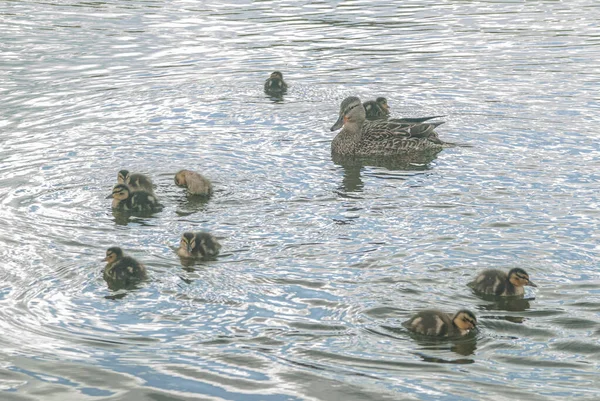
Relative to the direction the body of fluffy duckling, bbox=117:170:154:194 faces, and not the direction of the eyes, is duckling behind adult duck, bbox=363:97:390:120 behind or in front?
behind

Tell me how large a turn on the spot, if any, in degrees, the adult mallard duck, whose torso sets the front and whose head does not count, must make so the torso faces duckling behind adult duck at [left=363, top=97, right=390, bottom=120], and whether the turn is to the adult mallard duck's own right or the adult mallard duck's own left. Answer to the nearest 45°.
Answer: approximately 90° to the adult mallard duck's own right

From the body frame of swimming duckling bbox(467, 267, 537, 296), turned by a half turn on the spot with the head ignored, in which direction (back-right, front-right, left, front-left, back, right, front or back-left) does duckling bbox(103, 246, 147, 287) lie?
front

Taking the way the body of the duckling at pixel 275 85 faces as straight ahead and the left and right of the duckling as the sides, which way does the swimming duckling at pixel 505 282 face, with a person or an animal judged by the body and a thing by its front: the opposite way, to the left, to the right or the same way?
to the right

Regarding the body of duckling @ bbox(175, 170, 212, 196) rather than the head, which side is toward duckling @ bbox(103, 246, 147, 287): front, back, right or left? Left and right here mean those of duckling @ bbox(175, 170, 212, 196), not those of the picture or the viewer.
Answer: left

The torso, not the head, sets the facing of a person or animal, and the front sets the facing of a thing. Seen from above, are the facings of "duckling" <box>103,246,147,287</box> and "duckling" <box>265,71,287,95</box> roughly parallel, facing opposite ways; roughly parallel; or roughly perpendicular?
roughly perpendicular

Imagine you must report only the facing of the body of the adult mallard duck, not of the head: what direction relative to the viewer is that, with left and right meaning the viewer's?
facing to the left of the viewer

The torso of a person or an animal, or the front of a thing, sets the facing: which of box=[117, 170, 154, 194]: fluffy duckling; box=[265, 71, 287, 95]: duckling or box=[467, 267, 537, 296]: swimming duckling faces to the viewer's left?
the fluffy duckling

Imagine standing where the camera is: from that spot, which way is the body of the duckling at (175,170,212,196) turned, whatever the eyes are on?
to the viewer's left

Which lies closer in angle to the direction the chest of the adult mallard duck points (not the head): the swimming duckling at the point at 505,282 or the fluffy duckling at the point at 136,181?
the fluffy duckling

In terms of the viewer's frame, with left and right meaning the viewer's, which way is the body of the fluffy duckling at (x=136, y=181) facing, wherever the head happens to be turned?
facing to the left of the viewer

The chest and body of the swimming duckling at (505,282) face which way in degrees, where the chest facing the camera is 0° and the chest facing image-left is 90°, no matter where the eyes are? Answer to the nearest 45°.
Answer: approximately 270°

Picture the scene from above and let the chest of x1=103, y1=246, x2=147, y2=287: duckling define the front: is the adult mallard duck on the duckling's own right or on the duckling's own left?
on the duckling's own right
